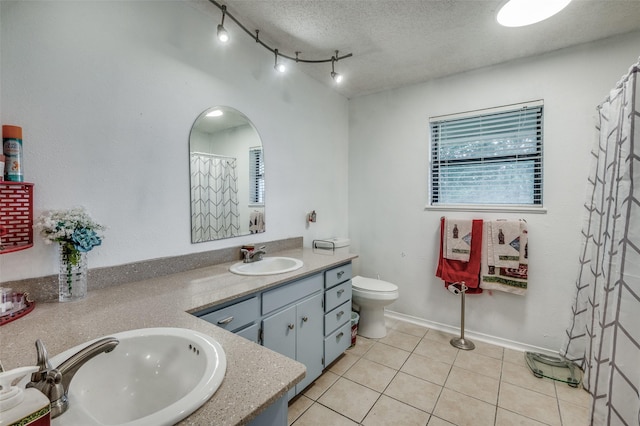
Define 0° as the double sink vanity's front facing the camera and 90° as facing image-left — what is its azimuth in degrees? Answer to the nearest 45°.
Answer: approximately 315°

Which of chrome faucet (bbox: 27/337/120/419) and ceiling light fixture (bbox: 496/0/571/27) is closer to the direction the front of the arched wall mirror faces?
the ceiling light fixture

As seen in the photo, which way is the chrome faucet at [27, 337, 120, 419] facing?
to the viewer's right

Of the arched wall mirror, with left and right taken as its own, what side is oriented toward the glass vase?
right

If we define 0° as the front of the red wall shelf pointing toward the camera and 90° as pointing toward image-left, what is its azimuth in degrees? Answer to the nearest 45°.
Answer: approximately 315°

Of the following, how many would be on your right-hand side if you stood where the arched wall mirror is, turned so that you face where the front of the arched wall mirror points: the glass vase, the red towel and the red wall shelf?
2

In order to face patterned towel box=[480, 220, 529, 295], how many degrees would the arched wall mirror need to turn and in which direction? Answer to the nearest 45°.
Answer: approximately 45° to its left

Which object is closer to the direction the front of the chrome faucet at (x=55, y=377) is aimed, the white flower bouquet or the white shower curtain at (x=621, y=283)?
the white shower curtain
